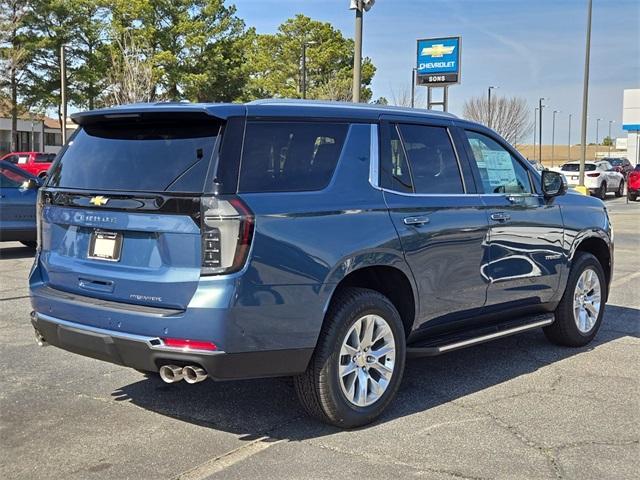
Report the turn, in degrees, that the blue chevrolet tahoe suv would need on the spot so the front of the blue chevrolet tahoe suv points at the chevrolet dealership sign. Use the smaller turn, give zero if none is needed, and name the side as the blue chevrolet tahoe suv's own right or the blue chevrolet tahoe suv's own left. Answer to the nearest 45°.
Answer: approximately 45° to the blue chevrolet tahoe suv's own left

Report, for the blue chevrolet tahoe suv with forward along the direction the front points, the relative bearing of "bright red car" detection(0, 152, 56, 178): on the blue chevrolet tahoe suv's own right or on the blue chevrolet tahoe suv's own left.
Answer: on the blue chevrolet tahoe suv's own left

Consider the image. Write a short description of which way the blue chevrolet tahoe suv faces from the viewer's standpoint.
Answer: facing away from the viewer and to the right of the viewer

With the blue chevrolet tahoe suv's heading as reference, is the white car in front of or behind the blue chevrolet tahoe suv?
in front

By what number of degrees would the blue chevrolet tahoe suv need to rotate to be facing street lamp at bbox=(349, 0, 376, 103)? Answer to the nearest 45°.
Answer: approximately 45° to its left

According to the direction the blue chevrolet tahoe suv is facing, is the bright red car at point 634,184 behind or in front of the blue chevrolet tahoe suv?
in front

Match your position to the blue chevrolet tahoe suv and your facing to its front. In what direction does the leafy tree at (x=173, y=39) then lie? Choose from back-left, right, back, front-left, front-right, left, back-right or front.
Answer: front-left

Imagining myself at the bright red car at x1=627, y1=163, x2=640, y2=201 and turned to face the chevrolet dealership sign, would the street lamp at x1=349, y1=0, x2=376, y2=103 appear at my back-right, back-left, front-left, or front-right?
front-left
